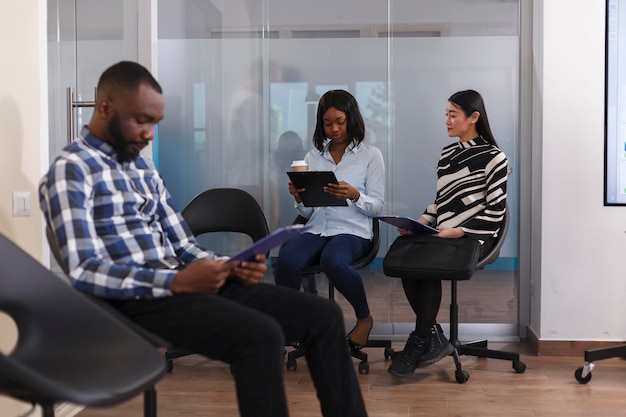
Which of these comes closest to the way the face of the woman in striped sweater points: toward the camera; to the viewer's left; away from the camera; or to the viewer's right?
to the viewer's left

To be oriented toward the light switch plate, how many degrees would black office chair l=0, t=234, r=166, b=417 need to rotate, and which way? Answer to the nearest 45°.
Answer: approximately 135° to its left

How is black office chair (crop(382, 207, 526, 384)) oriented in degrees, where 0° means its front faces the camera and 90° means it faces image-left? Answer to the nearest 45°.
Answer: approximately 90°

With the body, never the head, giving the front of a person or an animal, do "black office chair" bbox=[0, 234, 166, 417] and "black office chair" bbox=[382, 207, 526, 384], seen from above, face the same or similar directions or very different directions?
very different directions
